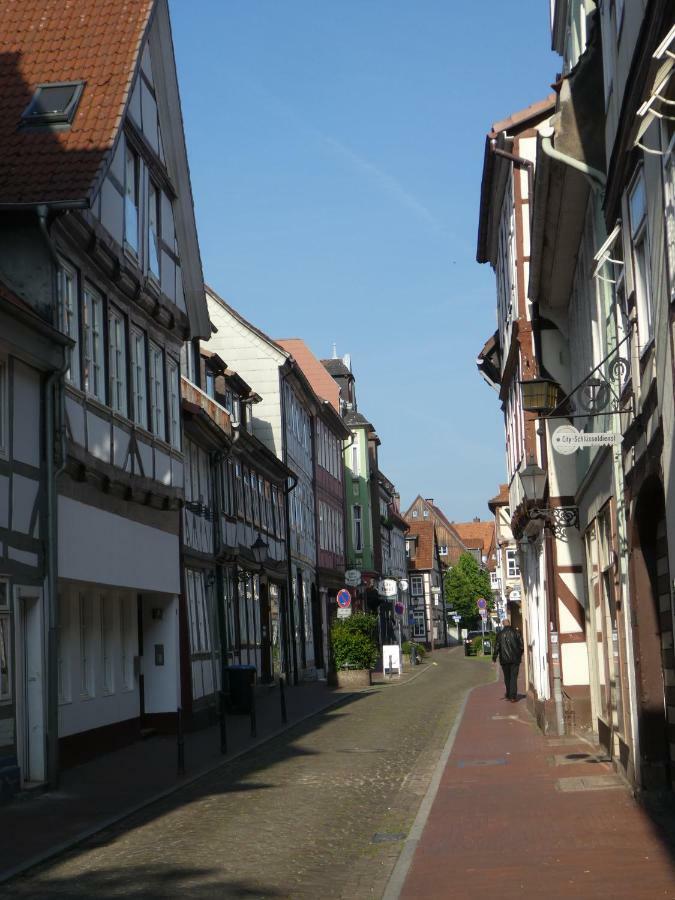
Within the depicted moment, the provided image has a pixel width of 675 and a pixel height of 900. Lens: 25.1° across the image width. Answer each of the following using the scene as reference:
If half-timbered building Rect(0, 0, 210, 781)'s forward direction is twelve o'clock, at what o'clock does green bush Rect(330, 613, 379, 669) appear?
The green bush is roughly at 8 o'clock from the half-timbered building.

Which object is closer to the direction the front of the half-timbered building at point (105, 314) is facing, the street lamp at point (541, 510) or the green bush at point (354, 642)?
the street lamp

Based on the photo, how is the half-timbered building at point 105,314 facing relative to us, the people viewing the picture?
facing the viewer and to the right of the viewer

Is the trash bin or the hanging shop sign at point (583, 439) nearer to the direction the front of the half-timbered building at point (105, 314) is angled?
the hanging shop sign

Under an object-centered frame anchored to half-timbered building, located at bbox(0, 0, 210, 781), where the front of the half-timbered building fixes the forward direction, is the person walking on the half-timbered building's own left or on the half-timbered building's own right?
on the half-timbered building's own left

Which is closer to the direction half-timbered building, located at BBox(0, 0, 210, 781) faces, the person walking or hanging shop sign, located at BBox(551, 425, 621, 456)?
the hanging shop sign

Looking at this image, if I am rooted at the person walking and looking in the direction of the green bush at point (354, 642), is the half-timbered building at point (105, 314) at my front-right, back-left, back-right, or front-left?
back-left

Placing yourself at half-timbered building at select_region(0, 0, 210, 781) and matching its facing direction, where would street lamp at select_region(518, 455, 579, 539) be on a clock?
The street lamp is roughly at 11 o'clock from the half-timbered building.
